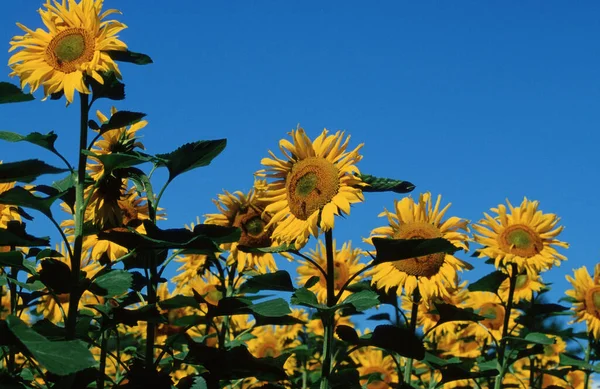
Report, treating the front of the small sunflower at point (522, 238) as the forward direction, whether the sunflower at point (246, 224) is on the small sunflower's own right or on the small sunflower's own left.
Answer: on the small sunflower's own right

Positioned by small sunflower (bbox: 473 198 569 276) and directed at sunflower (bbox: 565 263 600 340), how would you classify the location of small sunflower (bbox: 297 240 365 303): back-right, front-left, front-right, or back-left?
back-left

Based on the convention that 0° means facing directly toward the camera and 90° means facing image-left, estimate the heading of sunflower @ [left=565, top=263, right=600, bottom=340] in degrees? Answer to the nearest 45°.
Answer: approximately 0°

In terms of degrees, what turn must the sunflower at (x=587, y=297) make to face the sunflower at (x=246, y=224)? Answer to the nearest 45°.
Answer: approximately 45° to its right

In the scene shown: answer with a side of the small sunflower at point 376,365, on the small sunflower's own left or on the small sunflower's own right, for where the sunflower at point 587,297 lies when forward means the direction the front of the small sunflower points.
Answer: on the small sunflower's own left

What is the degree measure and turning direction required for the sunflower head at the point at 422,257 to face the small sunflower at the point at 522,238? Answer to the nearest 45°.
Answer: approximately 135° to its left
